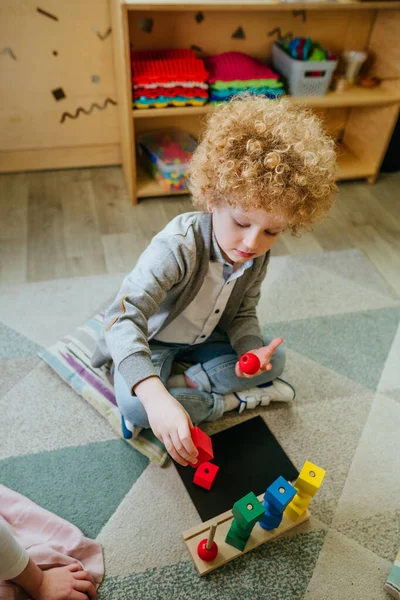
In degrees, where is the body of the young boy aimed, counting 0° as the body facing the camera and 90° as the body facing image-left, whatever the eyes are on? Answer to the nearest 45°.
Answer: approximately 315°

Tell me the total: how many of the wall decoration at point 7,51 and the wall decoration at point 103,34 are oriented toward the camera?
2

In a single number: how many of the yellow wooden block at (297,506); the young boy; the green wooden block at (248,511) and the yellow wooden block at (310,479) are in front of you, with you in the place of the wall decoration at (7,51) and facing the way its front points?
4

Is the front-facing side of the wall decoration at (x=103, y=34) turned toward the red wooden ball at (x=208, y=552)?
yes

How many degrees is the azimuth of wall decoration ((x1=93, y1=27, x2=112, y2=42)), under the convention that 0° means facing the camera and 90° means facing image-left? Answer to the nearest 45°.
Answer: approximately 0°

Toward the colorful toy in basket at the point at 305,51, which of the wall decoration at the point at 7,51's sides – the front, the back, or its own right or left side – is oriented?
left

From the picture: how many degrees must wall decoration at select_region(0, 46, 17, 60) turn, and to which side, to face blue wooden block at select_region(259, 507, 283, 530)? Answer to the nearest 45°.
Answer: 0° — it already faces it

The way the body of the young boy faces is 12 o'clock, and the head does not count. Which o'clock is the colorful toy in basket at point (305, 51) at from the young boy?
The colorful toy in basket is roughly at 8 o'clock from the young boy.

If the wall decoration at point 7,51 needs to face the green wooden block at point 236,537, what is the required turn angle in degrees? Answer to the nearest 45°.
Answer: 0° — it already faces it

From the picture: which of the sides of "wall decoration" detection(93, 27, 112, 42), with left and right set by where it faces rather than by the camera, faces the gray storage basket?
left
